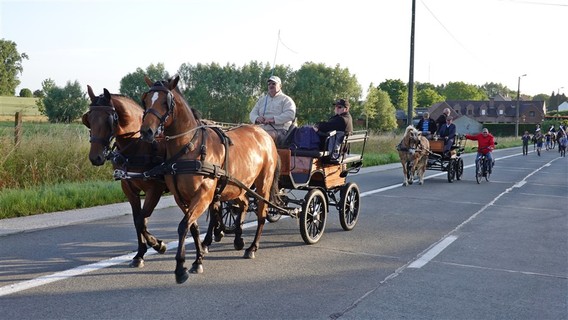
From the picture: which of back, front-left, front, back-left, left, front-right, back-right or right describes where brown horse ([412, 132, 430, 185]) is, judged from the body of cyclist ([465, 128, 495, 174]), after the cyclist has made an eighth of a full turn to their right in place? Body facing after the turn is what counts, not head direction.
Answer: front

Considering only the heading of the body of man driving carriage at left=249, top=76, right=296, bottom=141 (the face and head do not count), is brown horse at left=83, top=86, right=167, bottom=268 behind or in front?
in front

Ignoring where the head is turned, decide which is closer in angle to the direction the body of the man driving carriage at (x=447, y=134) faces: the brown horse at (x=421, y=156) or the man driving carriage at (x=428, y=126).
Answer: the brown horse

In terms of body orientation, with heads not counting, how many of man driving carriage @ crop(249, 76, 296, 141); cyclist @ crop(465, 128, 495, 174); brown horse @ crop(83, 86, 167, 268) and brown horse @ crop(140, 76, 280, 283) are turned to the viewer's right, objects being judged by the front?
0

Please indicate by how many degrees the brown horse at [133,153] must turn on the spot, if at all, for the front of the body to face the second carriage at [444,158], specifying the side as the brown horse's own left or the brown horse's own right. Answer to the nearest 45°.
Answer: approximately 180°

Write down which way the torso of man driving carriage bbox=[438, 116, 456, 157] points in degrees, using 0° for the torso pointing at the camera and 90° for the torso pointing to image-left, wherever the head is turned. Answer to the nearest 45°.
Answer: approximately 45°

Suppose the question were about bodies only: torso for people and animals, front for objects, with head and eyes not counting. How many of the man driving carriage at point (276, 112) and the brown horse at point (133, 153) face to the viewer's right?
0

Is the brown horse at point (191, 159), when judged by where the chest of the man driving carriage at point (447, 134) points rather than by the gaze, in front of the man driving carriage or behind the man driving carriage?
in front

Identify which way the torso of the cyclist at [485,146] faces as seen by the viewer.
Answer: toward the camera

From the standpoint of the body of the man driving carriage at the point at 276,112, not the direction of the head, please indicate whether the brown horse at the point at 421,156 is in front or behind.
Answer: behind

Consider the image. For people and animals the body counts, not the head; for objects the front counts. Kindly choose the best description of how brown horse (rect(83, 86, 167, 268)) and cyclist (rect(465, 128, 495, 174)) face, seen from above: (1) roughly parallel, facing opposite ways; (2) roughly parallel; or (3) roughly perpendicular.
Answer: roughly parallel

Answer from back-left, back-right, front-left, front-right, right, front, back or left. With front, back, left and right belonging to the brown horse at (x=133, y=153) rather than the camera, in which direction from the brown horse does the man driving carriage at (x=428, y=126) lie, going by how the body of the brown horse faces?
back

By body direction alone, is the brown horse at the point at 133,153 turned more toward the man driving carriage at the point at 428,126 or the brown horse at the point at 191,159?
the brown horse

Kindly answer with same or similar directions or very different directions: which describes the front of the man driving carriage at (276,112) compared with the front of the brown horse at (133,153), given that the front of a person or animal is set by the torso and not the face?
same or similar directions

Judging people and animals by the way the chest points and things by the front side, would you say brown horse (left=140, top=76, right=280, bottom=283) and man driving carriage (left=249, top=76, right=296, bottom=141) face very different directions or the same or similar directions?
same or similar directions

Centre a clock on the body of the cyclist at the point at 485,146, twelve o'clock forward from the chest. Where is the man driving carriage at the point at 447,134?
The man driving carriage is roughly at 2 o'clock from the cyclist.

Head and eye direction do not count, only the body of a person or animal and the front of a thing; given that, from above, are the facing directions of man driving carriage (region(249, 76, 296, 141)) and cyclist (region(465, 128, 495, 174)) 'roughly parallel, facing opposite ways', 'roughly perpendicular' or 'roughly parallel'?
roughly parallel

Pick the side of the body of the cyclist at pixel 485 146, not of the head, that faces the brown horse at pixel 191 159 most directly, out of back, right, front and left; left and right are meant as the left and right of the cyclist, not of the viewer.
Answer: front
